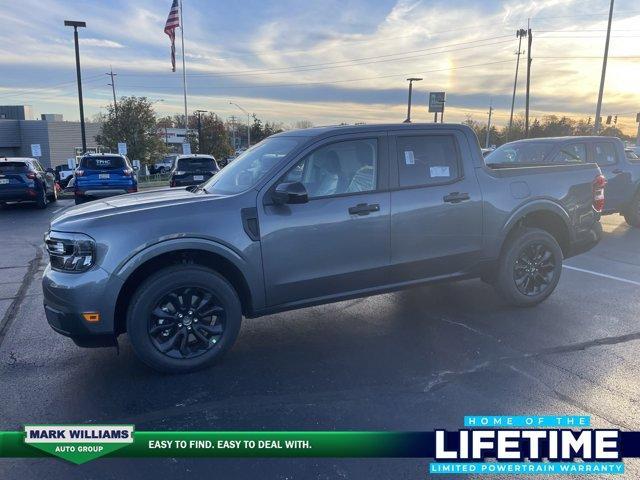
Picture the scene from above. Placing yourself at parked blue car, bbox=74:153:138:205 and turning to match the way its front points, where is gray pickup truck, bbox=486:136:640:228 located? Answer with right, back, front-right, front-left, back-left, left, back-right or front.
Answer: back-right

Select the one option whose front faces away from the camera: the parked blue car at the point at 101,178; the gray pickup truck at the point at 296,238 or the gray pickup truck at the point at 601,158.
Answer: the parked blue car

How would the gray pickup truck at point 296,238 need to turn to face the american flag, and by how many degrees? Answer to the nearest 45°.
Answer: approximately 135° to its right

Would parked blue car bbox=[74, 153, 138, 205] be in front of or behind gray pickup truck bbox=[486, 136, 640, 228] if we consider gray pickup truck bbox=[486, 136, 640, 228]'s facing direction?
in front

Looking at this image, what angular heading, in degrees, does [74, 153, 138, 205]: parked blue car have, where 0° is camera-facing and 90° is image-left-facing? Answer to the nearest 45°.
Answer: approximately 180°

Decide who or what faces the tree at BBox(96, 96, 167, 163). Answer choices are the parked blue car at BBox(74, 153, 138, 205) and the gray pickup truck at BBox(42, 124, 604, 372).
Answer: the parked blue car

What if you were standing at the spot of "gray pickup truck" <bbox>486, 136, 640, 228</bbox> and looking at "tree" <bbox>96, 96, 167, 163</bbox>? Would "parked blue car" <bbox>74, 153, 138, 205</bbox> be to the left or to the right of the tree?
left

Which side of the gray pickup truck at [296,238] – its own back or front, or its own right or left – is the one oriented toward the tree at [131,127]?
right

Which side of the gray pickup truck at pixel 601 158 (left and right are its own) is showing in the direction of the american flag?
right

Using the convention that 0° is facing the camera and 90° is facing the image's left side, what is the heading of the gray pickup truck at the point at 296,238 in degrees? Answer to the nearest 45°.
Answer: approximately 45°

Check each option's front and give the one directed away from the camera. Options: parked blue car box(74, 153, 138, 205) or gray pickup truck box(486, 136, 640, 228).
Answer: the parked blue car

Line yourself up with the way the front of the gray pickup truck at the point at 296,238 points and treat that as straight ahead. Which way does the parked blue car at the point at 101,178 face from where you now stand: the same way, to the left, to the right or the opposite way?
to the right

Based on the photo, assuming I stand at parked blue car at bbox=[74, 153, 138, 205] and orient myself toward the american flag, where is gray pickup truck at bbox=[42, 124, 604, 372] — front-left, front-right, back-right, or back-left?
back-right

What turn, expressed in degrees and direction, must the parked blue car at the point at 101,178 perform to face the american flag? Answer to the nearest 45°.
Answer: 0° — it already faces it

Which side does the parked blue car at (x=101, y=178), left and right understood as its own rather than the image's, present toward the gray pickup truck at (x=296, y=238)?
back
